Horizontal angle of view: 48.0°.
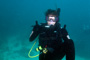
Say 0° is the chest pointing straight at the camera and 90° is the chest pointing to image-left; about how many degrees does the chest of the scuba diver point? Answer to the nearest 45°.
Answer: approximately 0°
